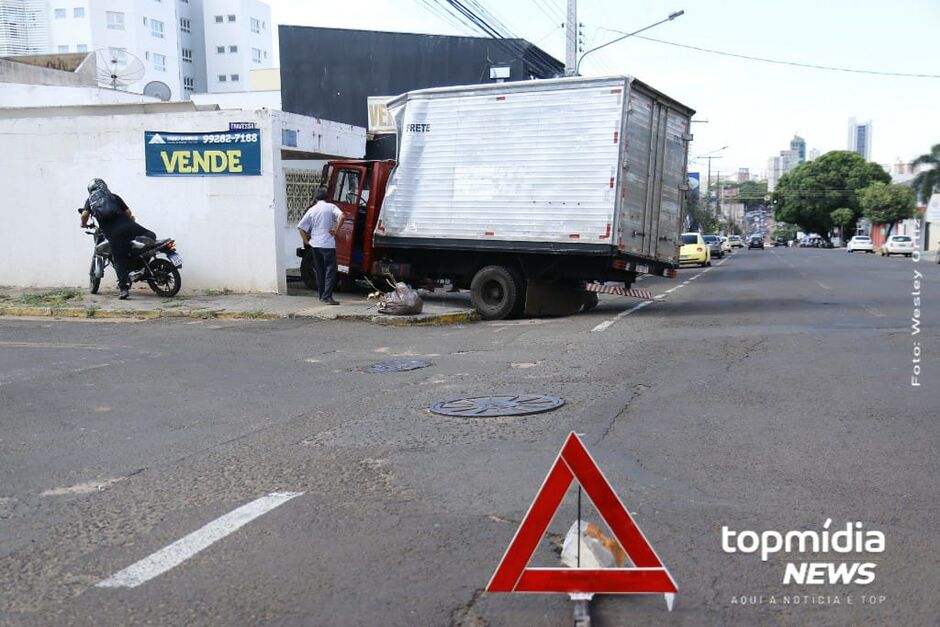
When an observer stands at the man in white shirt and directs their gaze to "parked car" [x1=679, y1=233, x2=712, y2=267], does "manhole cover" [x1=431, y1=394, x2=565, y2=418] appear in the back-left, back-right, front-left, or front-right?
back-right

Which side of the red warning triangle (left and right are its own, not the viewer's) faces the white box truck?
back

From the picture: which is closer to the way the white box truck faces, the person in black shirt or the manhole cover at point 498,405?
the person in black shirt

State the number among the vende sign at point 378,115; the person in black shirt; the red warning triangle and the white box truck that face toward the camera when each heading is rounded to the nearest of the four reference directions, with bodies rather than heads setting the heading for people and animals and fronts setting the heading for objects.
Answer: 2

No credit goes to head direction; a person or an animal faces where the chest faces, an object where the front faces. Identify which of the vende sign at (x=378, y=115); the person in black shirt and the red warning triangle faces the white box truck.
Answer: the vende sign
